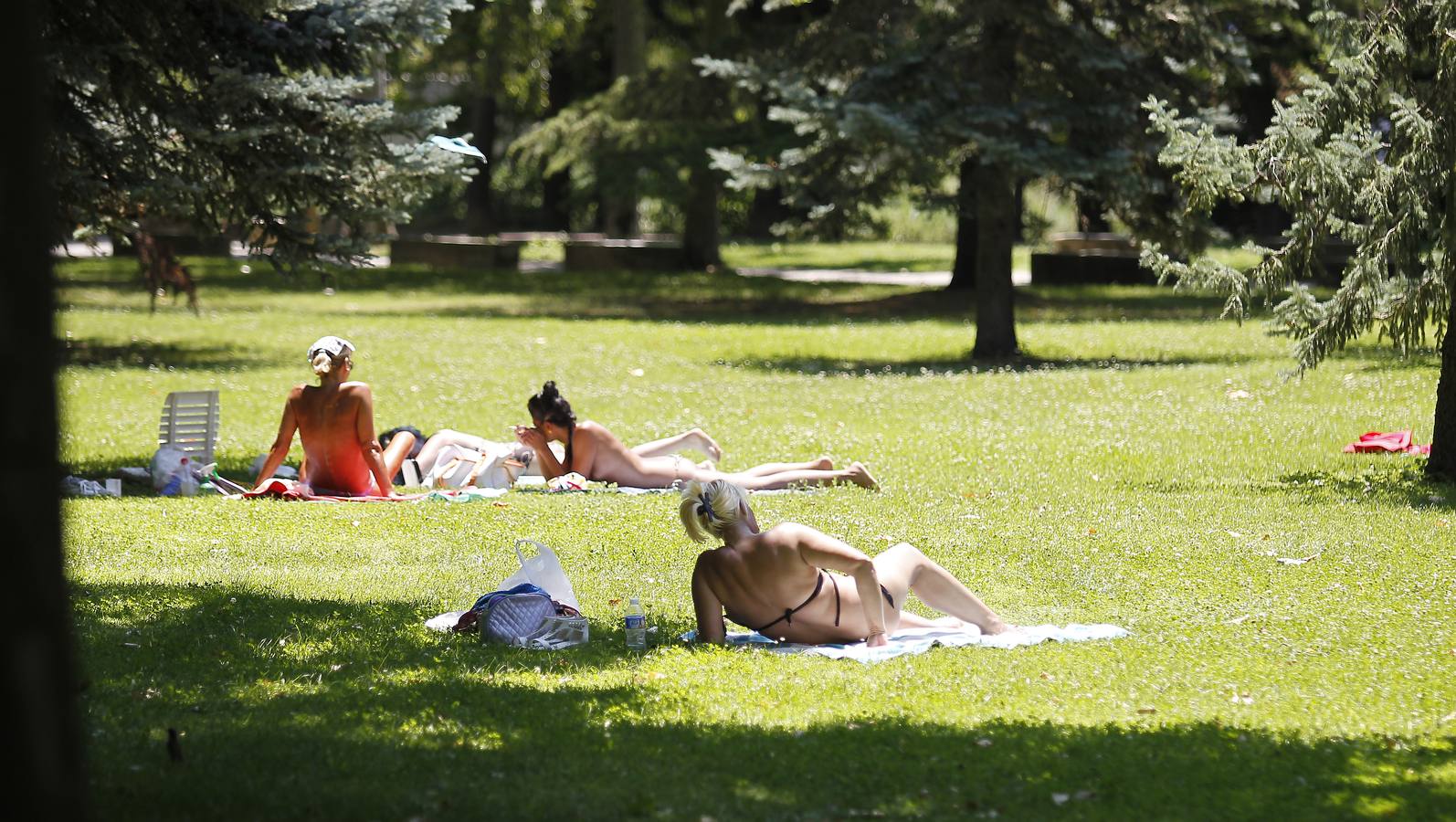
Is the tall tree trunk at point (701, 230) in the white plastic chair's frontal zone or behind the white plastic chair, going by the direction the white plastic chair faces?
frontal zone

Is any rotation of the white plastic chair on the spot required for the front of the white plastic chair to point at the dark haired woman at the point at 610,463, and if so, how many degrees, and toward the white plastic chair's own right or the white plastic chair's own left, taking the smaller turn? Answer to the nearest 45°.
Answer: approximately 135° to the white plastic chair's own right

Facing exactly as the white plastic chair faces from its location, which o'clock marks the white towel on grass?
The white towel on grass is roughly at 5 o'clock from the white plastic chair.

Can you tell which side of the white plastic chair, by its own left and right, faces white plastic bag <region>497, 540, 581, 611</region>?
back

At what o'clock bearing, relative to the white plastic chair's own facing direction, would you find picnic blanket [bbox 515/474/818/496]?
The picnic blanket is roughly at 4 o'clock from the white plastic chair.

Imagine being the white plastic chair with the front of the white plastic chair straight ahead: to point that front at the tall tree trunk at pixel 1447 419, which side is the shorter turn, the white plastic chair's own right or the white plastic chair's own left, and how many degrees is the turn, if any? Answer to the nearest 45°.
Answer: approximately 135° to the white plastic chair's own right

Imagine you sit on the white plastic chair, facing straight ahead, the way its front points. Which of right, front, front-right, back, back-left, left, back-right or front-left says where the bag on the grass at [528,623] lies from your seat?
back

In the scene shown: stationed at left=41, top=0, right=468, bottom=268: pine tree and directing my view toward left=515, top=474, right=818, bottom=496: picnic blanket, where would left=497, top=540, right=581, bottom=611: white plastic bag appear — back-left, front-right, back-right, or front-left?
front-right

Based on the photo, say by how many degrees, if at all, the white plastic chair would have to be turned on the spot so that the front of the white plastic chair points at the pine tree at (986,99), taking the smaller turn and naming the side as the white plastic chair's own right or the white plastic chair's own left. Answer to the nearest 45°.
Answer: approximately 45° to the white plastic chair's own right

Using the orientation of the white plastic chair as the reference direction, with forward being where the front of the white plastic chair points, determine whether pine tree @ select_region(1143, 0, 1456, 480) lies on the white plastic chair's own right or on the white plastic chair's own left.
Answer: on the white plastic chair's own right

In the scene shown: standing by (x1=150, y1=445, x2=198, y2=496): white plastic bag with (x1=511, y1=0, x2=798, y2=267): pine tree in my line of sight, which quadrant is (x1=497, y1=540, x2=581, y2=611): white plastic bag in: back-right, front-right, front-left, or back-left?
back-right

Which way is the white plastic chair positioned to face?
away from the camera

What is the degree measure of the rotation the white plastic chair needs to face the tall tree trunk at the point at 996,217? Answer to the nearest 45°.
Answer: approximately 45° to its right

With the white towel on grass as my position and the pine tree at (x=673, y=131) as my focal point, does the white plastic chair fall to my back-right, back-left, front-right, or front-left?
front-left
